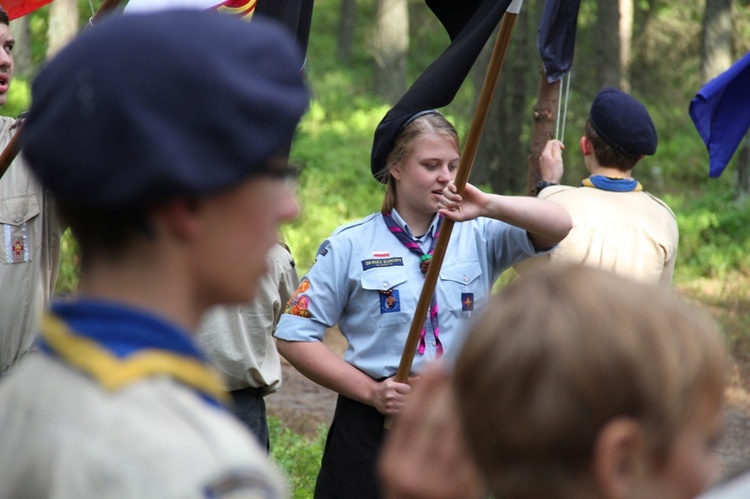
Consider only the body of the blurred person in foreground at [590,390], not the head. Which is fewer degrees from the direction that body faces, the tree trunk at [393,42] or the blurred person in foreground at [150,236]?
the tree trunk

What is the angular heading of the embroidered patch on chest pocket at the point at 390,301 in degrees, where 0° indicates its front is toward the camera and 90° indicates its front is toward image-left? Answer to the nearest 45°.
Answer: approximately 0°

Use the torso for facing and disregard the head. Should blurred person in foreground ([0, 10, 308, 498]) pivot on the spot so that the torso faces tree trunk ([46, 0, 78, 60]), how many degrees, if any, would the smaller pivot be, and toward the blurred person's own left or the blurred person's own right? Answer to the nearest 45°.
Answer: approximately 45° to the blurred person's own left

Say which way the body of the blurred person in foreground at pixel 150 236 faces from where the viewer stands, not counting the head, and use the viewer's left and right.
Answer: facing away from the viewer and to the right of the viewer

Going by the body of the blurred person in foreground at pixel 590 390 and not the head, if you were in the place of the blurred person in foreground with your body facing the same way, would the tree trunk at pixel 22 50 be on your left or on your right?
on your left

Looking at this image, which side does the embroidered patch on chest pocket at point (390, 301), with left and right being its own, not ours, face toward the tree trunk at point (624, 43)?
back

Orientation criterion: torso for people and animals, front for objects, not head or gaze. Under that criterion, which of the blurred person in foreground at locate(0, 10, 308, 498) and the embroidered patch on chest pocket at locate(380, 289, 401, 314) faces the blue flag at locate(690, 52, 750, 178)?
the blurred person in foreground

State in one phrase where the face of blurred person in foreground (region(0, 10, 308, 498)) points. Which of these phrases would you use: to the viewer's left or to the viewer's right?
to the viewer's right

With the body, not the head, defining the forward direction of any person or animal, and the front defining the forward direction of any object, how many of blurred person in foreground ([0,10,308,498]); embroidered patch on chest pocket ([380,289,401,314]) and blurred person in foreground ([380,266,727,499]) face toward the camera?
1
